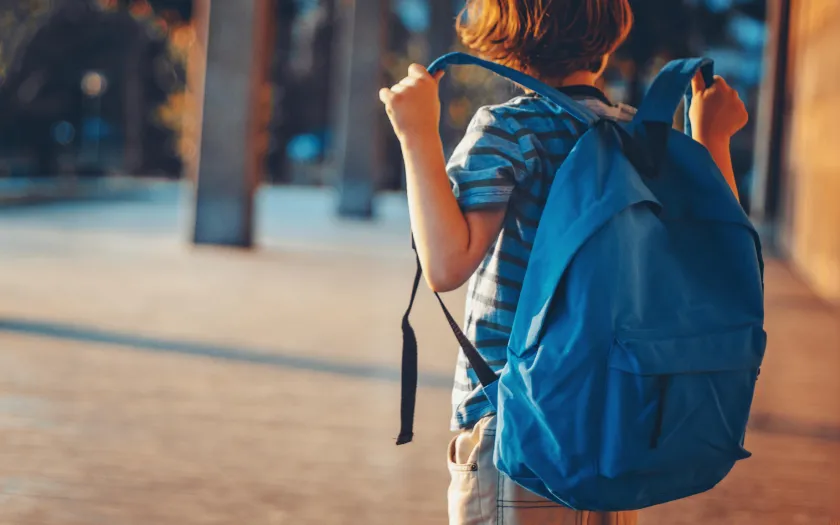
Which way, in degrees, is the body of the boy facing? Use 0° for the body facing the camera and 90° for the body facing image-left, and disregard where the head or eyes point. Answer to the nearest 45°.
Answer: approximately 135°

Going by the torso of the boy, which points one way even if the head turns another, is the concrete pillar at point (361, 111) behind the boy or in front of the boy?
in front

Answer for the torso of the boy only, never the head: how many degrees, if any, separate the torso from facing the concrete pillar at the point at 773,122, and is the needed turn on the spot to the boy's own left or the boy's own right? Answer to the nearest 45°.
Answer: approximately 45° to the boy's own right
